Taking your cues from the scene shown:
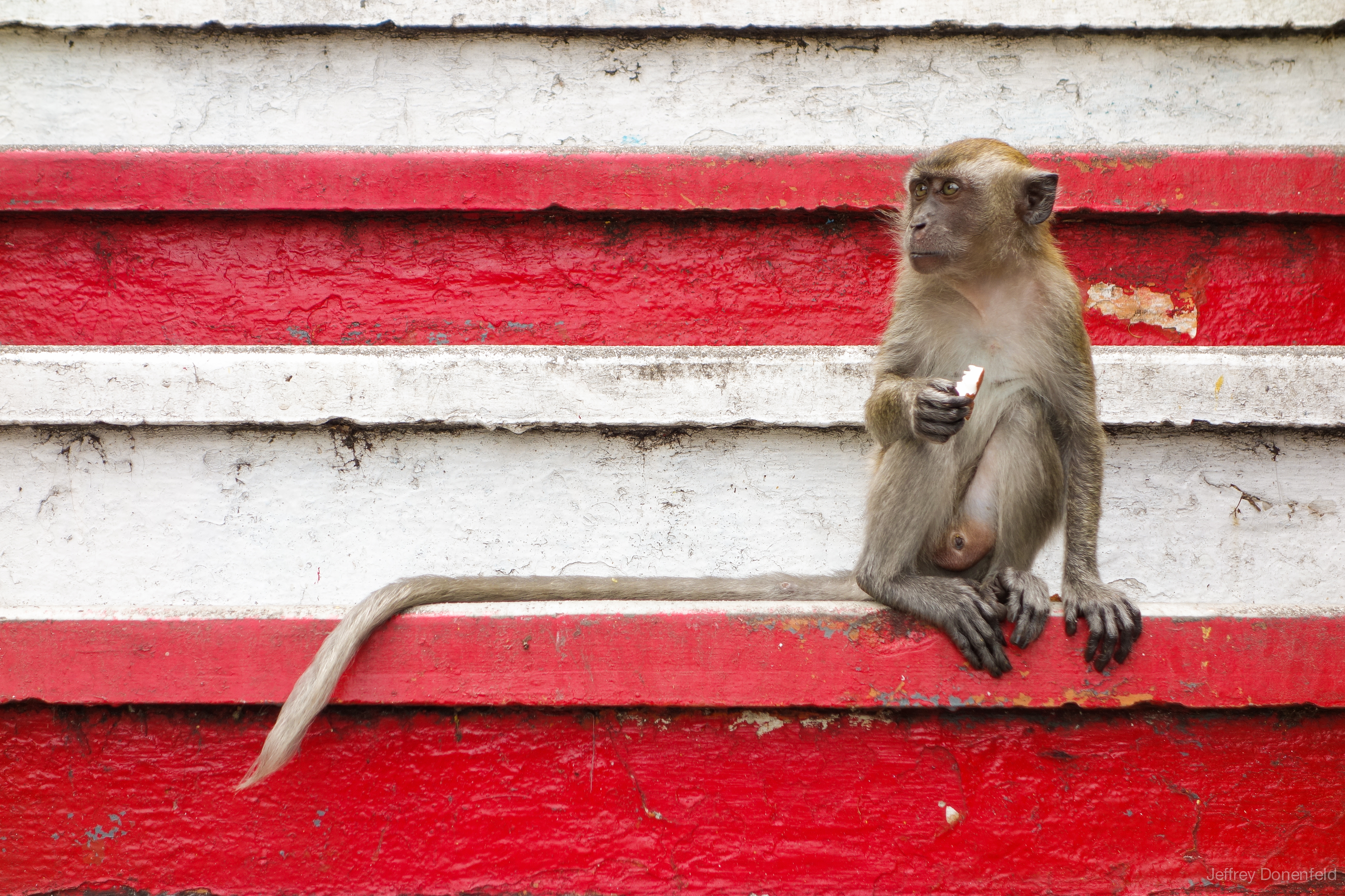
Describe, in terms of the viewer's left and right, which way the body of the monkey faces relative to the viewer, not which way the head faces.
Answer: facing the viewer
